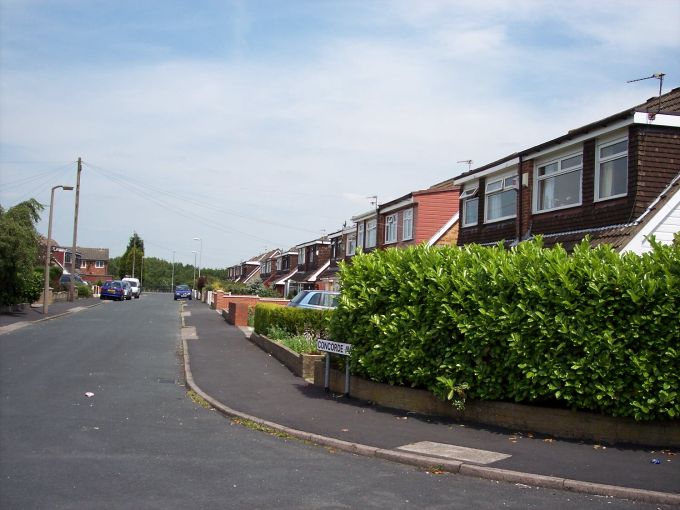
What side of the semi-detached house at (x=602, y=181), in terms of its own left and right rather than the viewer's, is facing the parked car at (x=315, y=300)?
right

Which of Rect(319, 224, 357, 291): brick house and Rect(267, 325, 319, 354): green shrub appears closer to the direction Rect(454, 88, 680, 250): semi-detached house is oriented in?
the green shrub

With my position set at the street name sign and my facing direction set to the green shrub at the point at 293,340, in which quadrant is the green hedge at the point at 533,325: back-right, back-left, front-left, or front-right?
back-right

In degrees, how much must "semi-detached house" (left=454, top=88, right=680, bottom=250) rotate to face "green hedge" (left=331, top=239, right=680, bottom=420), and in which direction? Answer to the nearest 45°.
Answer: approximately 45° to its left

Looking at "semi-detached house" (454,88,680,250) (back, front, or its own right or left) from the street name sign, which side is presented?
front

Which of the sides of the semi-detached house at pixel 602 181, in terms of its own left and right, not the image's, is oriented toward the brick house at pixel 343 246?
right

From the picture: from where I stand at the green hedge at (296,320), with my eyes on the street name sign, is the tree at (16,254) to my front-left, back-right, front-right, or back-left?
back-right

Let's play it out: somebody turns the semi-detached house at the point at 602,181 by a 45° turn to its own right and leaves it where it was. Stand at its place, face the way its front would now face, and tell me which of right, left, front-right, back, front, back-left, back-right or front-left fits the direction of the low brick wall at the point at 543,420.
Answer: left

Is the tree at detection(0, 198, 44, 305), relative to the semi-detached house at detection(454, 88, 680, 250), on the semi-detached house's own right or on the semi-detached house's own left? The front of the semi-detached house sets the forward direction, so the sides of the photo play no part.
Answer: on the semi-detached house's own right

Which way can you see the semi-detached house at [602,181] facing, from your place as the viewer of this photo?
facing the viewer and to the left of the viewer

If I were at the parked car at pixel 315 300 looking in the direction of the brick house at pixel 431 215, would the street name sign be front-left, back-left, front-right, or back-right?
back-right

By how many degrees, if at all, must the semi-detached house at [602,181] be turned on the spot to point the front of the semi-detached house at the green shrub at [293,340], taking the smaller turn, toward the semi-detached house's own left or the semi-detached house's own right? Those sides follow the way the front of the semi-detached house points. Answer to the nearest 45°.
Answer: approximately 45° to the semi-detached house's own right
